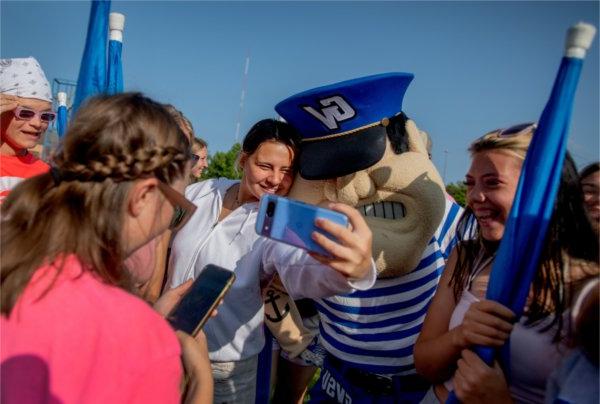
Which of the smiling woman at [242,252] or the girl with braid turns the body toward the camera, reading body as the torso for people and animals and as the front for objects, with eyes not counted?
the smiling woman

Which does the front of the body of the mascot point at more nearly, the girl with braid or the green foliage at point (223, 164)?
the girl with braid

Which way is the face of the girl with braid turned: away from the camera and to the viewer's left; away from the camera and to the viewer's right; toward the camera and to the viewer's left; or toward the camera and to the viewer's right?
away from the camera and to the viewer's right

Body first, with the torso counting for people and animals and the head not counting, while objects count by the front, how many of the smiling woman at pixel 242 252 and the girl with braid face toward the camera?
1

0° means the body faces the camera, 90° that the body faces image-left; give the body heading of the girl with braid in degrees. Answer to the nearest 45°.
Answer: approximately 225°

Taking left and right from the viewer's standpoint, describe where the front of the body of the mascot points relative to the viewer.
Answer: facing the viewer and to the left of the viewer

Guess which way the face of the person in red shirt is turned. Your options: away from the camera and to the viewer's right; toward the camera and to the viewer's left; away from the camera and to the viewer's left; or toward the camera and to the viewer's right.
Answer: toward the camera and to the viewer's right

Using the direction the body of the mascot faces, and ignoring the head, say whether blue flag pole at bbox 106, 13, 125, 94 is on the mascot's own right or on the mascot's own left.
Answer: on the mascot's own right

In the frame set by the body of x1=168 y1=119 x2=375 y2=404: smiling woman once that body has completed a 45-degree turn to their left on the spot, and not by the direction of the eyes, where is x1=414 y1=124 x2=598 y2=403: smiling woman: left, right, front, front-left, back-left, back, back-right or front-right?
front

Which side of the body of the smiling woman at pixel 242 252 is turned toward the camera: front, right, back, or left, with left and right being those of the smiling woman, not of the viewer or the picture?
front

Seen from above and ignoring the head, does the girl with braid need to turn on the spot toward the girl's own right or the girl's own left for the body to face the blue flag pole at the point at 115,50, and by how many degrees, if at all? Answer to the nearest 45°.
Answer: approximately 45° to the girl's own left

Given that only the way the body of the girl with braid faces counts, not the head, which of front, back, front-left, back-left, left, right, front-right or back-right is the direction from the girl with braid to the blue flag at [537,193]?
front-right

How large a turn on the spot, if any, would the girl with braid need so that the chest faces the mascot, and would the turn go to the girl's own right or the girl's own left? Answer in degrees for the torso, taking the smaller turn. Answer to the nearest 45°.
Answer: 0° — they already face them

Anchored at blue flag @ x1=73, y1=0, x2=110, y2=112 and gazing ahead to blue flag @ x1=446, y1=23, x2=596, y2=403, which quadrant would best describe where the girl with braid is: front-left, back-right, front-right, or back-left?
front-right
